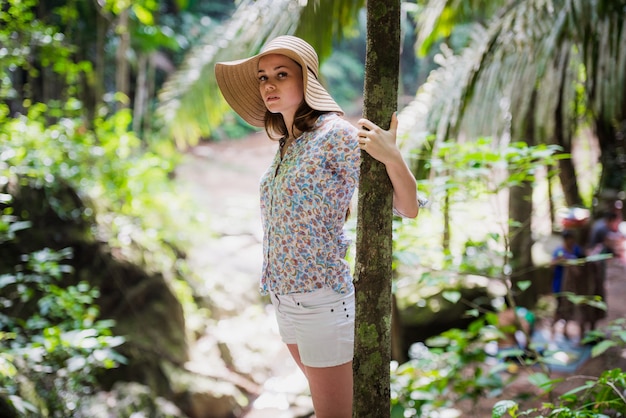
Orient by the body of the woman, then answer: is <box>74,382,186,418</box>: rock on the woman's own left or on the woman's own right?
on the woman's own right
